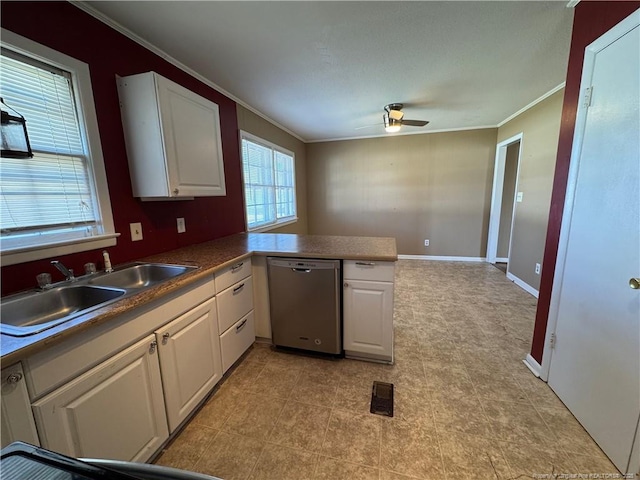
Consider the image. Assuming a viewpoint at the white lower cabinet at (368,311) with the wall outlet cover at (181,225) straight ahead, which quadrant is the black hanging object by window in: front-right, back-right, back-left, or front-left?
front-left

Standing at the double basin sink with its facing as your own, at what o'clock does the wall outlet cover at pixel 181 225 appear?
The wall outlet cover is roughly at 9 o'clock from the double basin sink.

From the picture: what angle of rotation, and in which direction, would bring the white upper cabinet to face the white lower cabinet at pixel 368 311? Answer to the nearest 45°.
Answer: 0° — it already faces it

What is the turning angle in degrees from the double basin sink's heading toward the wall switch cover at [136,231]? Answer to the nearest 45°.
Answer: approximately 90° to its left

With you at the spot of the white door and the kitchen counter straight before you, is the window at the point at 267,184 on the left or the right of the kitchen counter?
right

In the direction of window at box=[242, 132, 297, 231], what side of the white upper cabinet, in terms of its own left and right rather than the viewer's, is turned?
left

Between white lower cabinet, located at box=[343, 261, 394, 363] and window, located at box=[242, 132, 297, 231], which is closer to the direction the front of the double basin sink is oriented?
the white lower cabinet

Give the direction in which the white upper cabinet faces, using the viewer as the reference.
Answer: facing the viewer and to the right of the viewer

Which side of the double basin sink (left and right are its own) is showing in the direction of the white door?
front

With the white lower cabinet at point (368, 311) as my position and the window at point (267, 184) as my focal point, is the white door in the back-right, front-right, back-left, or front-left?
back-right

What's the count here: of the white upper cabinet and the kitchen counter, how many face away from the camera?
0

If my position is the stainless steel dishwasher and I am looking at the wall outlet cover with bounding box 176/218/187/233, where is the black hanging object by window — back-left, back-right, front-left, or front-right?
front-left

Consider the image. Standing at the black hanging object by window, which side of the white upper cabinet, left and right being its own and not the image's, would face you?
right
